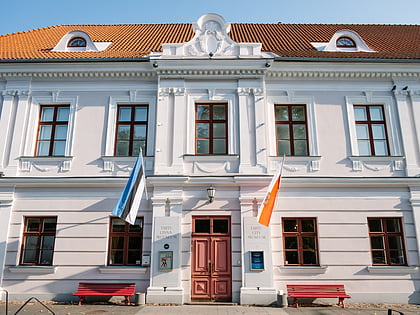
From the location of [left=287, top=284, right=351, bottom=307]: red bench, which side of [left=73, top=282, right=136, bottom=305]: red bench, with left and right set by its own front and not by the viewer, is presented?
left

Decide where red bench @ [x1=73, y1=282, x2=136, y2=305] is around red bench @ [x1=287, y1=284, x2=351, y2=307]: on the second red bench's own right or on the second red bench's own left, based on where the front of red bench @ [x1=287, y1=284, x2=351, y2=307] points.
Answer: on the second red bench's own right

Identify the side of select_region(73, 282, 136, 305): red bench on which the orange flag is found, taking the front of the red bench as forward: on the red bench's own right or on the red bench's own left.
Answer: on the red bench's own left

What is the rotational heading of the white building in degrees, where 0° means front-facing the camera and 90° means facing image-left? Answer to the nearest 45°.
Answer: approximately 0°

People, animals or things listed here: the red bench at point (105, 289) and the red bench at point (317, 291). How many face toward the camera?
2
